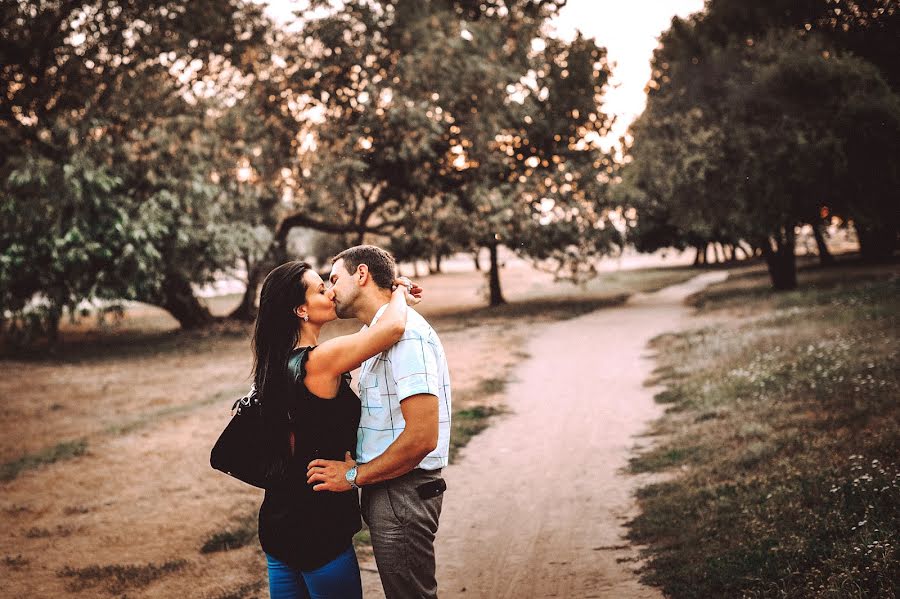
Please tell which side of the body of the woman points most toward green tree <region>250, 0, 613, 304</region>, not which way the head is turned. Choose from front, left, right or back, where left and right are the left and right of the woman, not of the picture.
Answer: left

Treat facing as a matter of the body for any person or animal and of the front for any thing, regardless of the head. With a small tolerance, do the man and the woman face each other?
yes

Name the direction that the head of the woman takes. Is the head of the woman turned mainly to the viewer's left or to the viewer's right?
to the viewer's right

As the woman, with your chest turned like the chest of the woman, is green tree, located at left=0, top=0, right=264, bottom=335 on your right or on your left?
on your left

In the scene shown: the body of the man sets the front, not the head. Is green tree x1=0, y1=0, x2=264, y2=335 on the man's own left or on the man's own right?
on the man's own right

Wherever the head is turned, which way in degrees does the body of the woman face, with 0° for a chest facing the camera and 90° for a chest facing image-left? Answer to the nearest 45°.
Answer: approximately 270°

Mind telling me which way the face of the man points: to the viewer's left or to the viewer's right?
to the viewer's left

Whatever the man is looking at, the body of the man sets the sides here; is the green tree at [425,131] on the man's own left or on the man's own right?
on the man's own right

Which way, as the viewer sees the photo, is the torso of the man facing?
to the viewer's left
